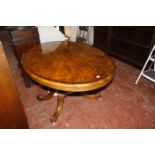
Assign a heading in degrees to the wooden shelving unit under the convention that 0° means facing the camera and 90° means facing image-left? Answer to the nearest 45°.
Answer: approximately 45°

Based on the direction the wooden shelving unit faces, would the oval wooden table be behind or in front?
in front
